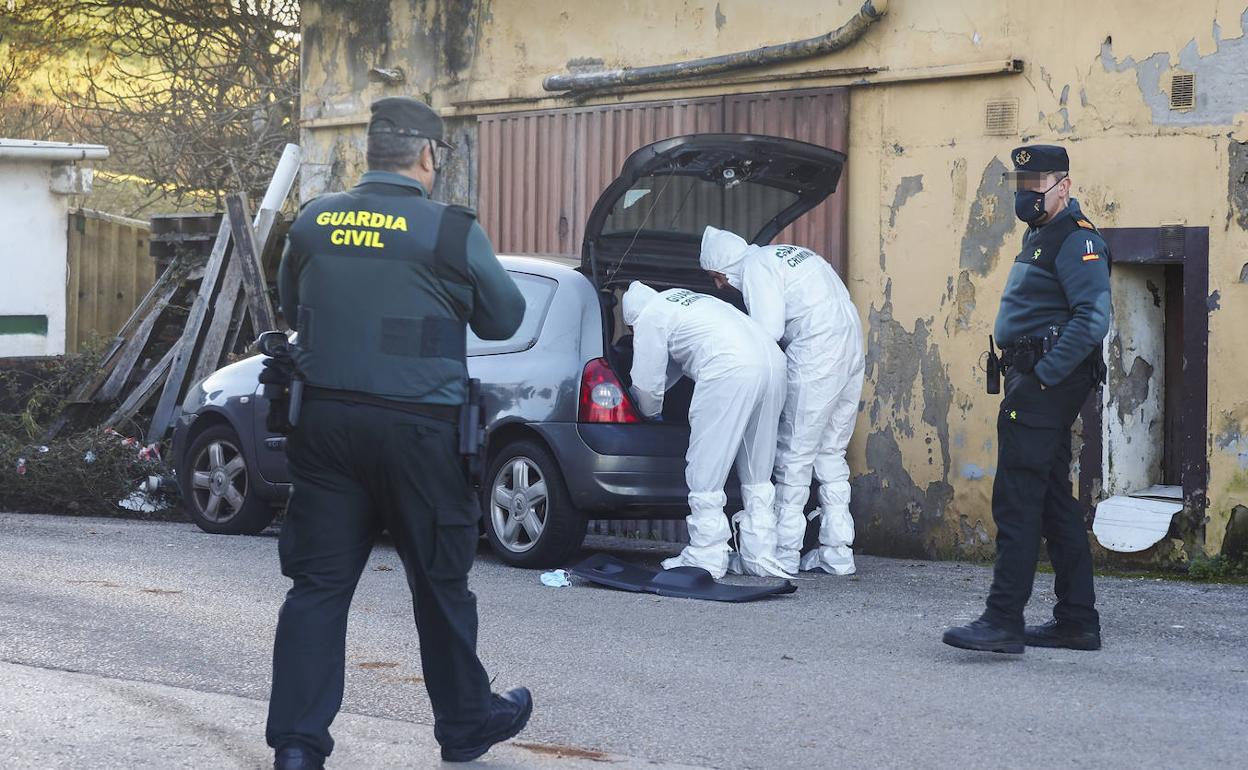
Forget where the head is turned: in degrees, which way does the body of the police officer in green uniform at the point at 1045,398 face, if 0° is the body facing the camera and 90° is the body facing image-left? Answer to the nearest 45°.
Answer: approximately 45°

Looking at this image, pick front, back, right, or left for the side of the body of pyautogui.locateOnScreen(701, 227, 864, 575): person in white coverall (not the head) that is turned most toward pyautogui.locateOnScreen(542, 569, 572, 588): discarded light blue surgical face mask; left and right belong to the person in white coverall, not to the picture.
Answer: left

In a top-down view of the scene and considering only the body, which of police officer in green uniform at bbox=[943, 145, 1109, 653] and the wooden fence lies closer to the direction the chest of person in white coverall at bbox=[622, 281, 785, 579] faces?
the wooden fence

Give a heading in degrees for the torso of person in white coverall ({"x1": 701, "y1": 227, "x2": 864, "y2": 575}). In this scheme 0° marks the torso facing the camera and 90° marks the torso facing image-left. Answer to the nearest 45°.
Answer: approximately 135°

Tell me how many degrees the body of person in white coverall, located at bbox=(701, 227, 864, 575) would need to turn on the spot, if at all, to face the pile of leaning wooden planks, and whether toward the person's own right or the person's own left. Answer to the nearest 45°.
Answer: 0° — they already face it

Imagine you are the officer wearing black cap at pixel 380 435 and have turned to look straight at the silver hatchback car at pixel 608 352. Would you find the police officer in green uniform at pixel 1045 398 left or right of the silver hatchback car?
right

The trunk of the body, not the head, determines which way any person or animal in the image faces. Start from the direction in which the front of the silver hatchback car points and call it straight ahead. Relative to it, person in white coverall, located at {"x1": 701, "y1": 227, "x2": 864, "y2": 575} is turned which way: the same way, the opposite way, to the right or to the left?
the same way

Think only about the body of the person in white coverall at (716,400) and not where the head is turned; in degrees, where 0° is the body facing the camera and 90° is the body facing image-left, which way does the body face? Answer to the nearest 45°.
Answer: approximately 135°

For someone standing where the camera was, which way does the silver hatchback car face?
facing away from the viewer and to the left of the viewer

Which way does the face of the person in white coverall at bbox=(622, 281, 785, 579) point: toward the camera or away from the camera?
away from the camera

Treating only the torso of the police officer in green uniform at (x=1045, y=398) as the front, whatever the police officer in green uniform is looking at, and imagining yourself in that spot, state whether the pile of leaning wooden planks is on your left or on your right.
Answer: on your right

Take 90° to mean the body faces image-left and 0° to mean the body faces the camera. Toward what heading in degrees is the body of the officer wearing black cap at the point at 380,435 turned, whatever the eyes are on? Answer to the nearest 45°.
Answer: approximately 225°

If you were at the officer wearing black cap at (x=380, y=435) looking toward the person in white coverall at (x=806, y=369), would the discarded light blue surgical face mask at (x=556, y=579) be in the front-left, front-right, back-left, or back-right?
front-left

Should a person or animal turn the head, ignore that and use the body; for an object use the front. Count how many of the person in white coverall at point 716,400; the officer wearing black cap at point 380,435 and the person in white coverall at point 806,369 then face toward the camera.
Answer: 0

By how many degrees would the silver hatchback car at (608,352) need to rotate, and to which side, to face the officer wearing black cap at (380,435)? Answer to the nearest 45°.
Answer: approximately 135° to its left

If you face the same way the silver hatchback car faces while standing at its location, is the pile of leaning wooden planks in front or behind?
in front
